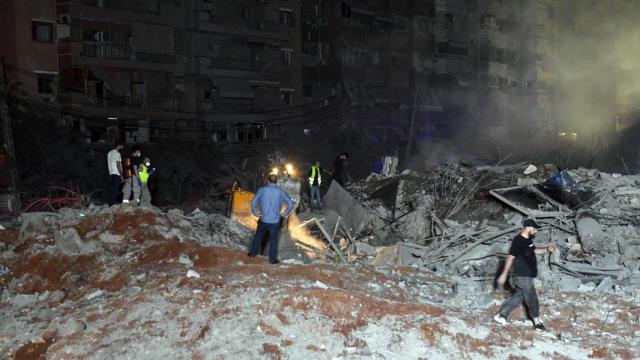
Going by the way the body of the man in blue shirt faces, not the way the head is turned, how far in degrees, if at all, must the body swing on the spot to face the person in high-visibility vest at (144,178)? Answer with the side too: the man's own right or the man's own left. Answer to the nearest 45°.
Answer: approximately 45° to the man's own left

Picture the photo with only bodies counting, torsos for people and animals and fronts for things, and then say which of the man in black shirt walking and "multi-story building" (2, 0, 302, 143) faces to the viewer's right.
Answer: the man in black shirt walking

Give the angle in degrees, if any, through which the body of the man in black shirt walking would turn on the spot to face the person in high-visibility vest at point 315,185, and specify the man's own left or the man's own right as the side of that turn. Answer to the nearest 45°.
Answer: approximately 135° to the man's own left

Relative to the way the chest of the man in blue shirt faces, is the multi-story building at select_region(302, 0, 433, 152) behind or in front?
in front

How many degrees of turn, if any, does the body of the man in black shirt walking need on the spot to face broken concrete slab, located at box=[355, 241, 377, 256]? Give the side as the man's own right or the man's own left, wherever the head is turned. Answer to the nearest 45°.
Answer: approximately 135° to the man's own left

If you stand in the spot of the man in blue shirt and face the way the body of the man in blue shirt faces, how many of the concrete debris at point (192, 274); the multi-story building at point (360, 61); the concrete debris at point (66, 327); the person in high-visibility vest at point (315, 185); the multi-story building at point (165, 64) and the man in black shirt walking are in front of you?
3

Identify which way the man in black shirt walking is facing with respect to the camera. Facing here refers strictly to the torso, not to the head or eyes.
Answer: to the viewer's right

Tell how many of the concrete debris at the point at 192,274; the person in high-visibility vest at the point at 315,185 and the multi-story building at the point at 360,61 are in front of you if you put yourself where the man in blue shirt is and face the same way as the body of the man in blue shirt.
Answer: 2

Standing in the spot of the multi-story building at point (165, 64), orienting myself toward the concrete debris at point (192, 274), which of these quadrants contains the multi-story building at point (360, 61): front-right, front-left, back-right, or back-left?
back-left

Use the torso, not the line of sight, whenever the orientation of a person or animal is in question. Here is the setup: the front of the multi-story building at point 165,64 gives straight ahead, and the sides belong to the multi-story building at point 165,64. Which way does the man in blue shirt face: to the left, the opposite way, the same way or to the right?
the opposite way

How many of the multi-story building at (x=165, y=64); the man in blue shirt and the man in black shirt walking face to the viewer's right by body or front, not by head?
1

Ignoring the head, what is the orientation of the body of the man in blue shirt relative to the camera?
away from the camera

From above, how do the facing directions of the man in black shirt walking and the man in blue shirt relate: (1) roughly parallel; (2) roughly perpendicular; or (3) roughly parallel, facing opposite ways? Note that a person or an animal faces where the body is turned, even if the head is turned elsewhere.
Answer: roughly perpendicular
